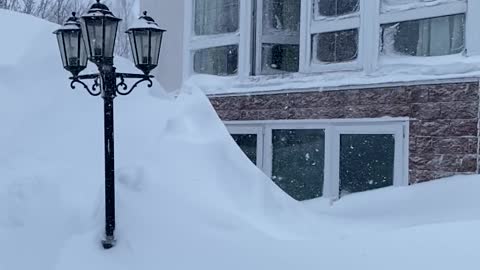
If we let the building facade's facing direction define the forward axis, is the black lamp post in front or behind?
in front

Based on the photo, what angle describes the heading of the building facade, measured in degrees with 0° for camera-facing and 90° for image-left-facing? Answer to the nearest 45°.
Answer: approximately 0°
